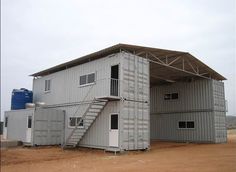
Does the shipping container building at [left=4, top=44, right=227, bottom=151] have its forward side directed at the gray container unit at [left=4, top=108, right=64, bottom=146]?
no
